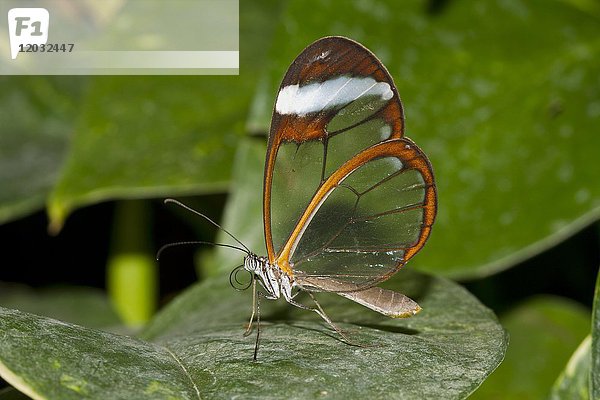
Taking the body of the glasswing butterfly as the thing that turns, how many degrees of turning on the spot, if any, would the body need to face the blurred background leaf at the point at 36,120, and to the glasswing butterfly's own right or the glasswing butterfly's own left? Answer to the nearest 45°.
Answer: approximately 45° to the glasswing butterfly's own right

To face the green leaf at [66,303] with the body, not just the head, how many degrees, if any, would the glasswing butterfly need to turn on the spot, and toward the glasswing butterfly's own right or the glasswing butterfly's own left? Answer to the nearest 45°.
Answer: approximately 45° to the glasswing butterfly's own right

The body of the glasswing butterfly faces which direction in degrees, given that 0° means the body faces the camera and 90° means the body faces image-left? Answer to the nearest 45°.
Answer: approximately 90°
